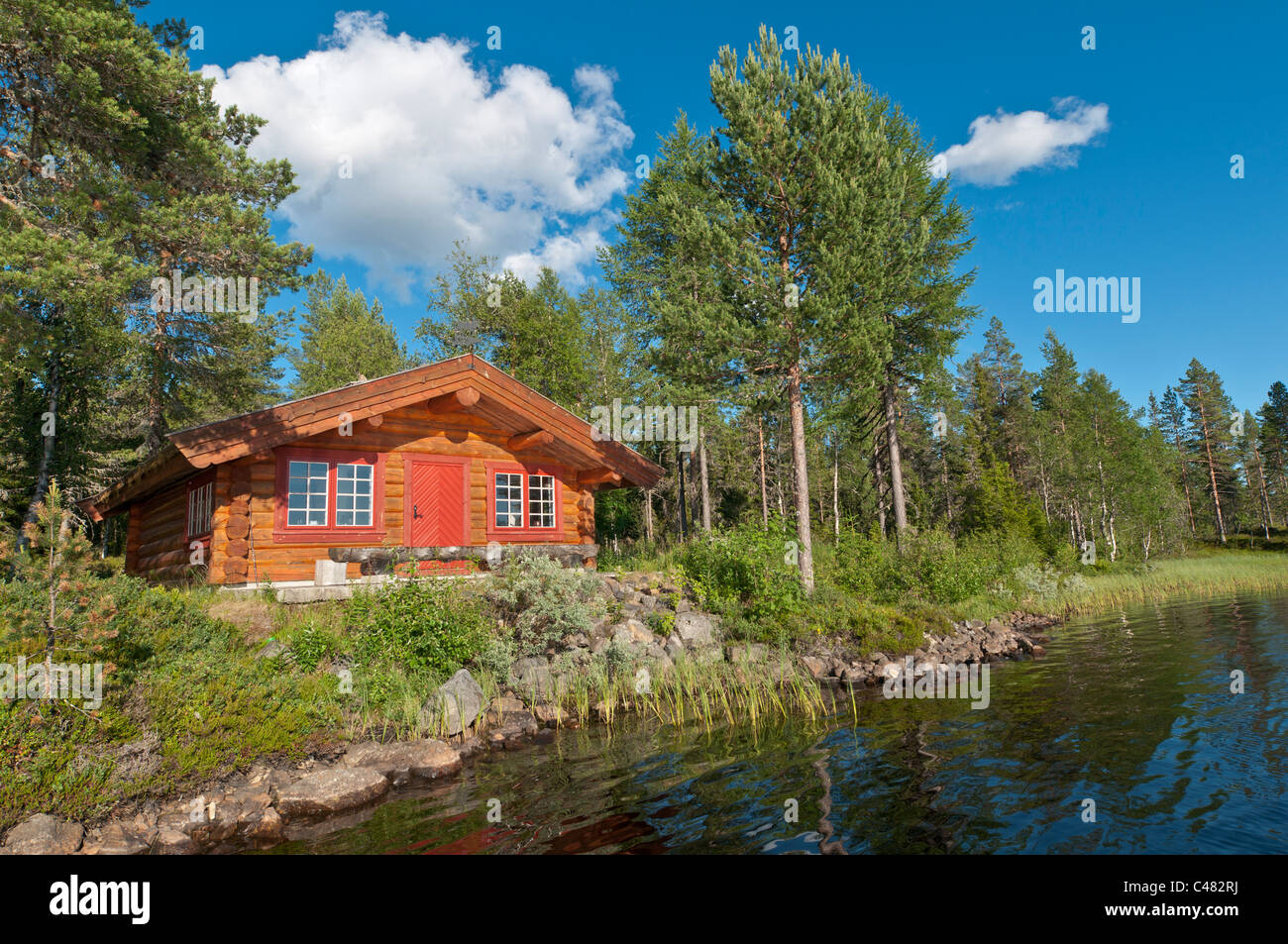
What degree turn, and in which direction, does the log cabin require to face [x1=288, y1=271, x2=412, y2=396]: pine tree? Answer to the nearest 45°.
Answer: approximately 135° to its left

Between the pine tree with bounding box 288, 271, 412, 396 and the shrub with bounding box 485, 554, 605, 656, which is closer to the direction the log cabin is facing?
the shrub

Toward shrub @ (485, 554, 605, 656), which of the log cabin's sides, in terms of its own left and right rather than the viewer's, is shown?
front

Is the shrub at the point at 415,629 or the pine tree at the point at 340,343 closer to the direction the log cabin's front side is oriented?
the shrub

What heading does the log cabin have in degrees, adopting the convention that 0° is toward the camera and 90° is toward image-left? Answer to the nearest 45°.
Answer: approximately 315°
